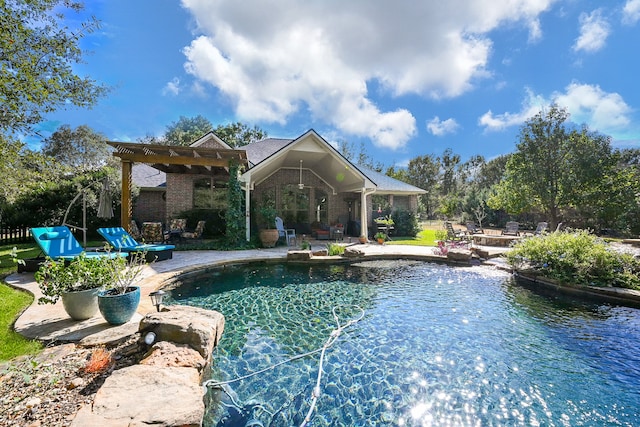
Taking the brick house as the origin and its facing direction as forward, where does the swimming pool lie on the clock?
The swimming pool is roughly at 12 o'clock from the brick house.

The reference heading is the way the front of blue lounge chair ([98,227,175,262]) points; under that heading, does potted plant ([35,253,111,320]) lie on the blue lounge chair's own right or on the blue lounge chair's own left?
on the blue lounge chair's own right

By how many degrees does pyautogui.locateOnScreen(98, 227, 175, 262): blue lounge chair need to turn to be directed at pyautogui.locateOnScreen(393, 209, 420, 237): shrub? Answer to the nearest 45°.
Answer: approximately 45° to its left

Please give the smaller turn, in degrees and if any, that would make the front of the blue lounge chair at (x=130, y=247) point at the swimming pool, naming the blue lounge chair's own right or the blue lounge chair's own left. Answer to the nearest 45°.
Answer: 0° — it already faces it

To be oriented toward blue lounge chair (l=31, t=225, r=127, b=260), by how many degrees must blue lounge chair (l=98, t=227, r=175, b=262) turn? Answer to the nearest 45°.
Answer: approximately 90° to its right

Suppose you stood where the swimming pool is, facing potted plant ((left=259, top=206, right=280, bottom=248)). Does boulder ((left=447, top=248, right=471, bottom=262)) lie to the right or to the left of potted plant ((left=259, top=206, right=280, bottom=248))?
right

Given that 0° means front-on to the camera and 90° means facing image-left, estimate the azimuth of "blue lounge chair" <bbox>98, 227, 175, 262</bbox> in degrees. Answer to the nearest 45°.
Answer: approximately 315°

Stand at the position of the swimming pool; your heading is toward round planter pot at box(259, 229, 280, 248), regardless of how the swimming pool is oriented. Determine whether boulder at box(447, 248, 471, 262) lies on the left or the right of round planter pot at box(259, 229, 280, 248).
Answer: right

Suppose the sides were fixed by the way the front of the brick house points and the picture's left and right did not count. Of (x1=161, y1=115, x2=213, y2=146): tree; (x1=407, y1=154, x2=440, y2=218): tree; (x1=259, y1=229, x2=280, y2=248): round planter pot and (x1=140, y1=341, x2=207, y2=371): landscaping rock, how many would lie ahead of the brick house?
2

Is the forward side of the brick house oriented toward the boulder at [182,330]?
yes

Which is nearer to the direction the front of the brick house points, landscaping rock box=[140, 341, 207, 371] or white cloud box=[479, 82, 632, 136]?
the landscaping rock

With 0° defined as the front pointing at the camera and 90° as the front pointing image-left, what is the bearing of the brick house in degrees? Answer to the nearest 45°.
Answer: approximately 0°

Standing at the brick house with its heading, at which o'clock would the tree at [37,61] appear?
The tree is roughly at 1 o'clock from the brick house.
